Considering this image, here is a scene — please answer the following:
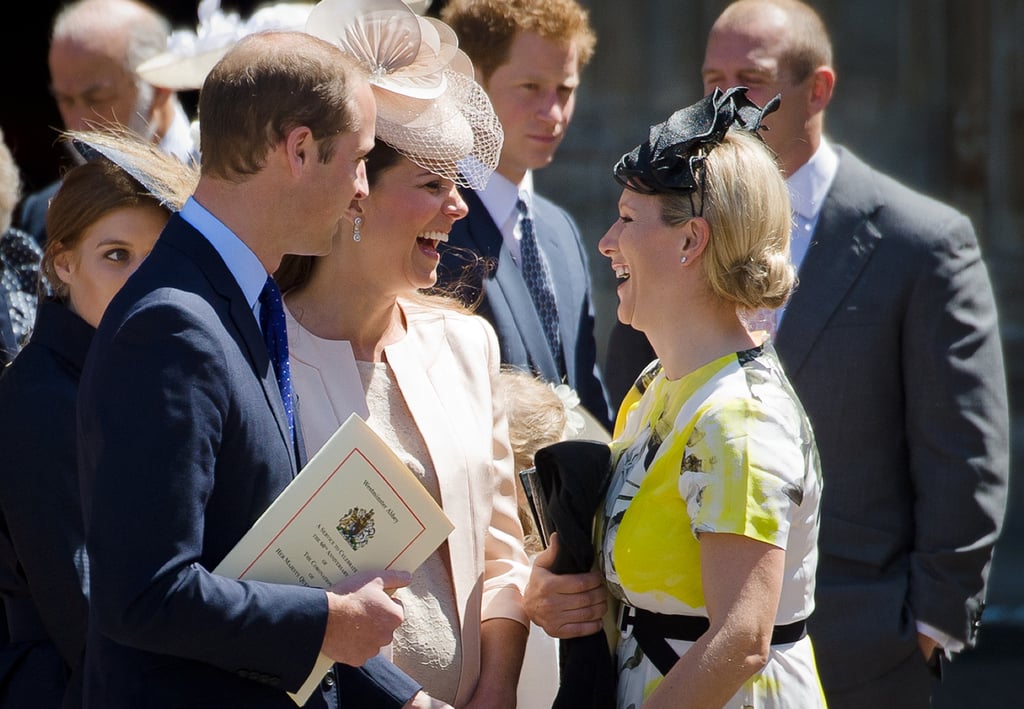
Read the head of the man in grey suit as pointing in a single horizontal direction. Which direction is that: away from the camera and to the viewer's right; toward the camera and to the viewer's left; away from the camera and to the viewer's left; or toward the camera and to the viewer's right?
toward the camera and to the viewer's left

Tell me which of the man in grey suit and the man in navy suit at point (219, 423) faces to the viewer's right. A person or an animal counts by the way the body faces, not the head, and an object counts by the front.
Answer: the man in navy suit

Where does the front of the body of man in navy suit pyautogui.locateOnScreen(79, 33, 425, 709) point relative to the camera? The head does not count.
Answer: to the viewer's right

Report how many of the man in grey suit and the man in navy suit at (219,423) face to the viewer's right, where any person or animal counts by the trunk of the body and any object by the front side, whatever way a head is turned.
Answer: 1

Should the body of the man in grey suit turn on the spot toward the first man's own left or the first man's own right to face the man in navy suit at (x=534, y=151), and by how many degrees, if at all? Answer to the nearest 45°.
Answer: approximately 90° to the first man's own right

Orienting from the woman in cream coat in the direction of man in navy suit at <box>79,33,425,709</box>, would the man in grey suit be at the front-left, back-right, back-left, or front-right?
back-left

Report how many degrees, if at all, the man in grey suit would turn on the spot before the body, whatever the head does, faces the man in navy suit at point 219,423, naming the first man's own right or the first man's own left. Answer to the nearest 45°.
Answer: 0° — they already face them

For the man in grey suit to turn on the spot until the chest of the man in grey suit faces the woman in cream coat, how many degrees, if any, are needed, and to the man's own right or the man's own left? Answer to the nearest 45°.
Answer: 0° — they already face them

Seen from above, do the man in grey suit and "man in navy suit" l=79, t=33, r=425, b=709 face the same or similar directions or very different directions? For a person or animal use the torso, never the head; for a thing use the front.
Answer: very different directions

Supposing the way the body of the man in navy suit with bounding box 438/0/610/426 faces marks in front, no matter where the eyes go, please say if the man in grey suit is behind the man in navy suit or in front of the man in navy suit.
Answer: in front

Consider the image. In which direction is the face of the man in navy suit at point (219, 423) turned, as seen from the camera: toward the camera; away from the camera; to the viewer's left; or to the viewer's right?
to the viewer's right

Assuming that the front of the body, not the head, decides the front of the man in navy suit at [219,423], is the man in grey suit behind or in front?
in front

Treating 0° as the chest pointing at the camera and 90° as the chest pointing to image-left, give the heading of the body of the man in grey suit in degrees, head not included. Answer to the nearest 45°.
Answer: approximately 45°

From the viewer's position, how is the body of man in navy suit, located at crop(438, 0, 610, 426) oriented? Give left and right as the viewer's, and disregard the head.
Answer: facing the viewer and to the right of the viewer
